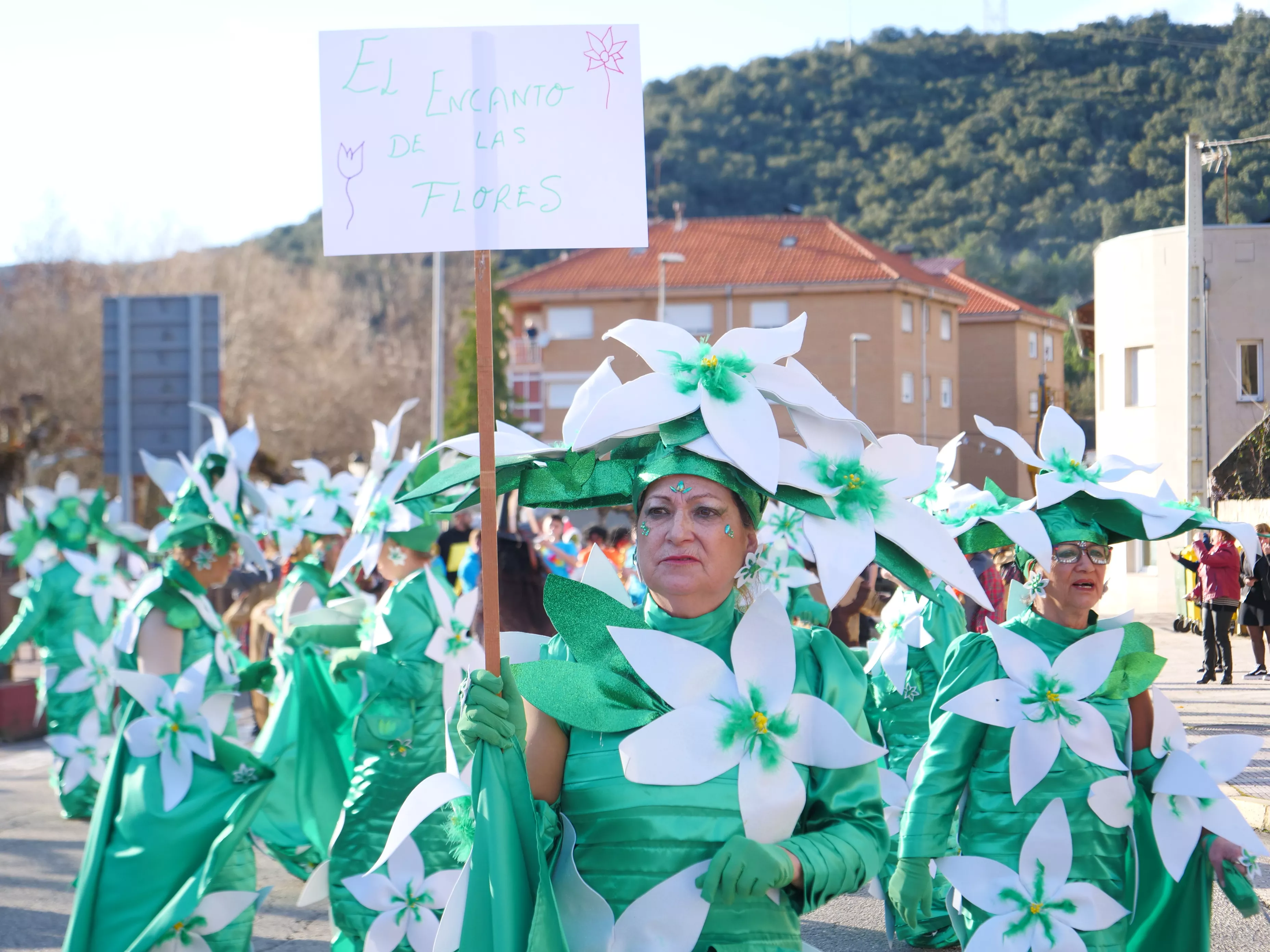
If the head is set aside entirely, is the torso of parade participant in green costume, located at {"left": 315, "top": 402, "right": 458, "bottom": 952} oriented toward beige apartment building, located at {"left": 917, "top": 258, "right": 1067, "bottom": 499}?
no

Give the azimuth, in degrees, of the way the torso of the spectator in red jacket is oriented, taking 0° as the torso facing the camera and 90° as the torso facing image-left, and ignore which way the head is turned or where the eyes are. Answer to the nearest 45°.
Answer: approximately 45°

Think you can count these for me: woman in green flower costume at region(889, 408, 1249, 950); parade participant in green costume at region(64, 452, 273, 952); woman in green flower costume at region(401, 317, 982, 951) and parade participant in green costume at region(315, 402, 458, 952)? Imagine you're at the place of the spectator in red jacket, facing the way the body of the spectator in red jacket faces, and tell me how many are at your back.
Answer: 0

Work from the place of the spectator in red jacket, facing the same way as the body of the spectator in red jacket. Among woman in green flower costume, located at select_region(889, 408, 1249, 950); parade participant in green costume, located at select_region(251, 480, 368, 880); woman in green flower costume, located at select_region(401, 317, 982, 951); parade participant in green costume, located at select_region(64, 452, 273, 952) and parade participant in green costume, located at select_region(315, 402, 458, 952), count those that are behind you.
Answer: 0

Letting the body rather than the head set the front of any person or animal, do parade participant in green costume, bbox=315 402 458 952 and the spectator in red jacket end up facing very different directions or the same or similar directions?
same or similar directions

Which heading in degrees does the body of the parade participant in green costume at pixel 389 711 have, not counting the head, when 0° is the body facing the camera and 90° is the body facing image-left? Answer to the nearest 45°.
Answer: approximately 90°

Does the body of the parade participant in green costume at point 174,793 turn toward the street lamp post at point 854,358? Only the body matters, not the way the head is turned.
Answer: no

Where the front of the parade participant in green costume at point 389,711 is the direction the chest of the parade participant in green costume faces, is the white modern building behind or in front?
behind
